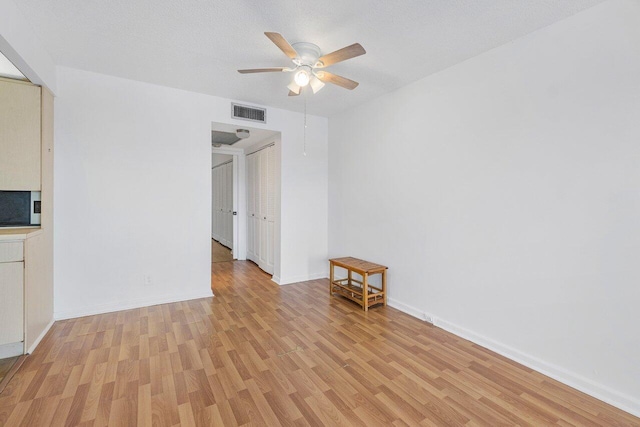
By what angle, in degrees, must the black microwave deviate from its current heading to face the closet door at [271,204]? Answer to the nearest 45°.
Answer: approximately 90° to its left

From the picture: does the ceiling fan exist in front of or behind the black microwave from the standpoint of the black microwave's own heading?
in front

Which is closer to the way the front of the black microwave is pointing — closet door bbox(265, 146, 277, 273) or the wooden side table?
the wooden side table

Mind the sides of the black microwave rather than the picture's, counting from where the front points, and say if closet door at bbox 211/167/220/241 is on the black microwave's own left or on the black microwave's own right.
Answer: on the black microwave's own left

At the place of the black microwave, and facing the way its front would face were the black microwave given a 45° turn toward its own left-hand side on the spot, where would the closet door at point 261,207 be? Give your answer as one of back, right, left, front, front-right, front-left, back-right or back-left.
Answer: front-left

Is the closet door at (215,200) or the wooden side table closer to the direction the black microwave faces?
the wooden side table

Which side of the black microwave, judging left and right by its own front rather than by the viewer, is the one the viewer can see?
front

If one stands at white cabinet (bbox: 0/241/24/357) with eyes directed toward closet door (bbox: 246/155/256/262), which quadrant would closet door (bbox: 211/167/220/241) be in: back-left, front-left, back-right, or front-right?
front-left

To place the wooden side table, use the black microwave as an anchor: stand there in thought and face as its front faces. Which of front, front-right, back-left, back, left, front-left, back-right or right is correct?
front-left
